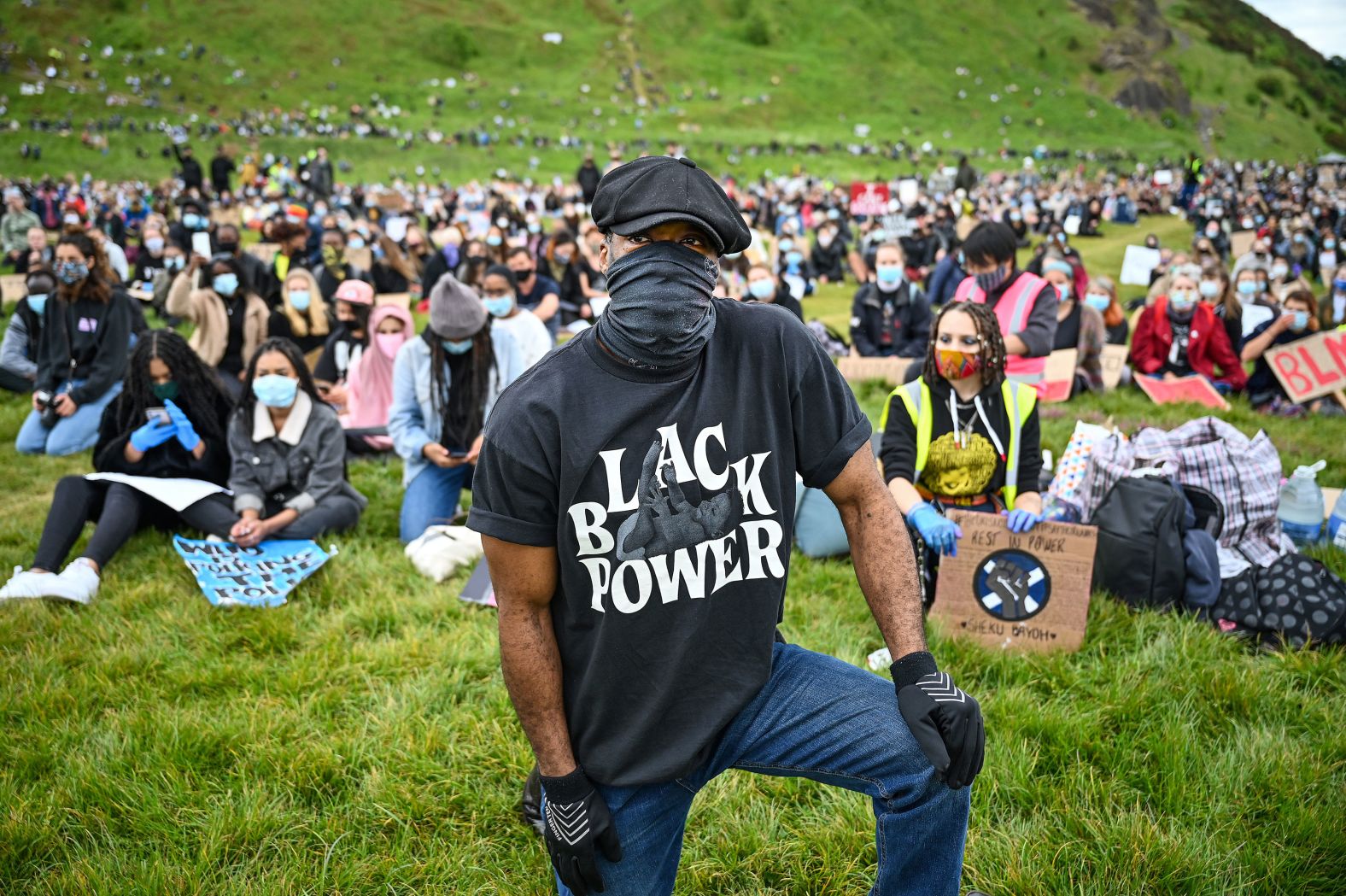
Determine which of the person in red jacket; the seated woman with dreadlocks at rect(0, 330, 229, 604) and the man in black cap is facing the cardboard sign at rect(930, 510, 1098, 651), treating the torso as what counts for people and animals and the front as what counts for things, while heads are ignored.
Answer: the person in red jacket

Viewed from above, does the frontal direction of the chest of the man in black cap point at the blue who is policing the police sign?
no

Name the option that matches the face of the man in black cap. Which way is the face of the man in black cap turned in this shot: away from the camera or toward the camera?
toward the camera

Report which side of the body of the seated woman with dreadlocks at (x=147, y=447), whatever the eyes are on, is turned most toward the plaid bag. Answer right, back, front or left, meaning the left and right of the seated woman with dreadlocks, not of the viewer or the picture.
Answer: left

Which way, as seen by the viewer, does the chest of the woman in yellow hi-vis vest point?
toward the camera

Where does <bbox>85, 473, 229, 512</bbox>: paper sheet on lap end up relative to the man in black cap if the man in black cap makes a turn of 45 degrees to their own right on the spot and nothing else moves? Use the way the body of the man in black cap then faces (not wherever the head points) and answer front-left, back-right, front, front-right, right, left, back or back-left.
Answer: right

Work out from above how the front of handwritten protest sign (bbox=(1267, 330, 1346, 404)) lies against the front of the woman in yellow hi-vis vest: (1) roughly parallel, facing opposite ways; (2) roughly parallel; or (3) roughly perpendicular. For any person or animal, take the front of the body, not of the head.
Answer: roughly parallel

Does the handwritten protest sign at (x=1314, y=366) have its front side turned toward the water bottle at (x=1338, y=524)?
yes

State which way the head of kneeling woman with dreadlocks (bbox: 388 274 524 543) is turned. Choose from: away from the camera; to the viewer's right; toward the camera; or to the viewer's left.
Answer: toward the camera

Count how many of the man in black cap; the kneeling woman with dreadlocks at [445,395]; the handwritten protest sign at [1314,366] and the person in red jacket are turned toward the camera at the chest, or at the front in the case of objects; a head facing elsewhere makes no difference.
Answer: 4

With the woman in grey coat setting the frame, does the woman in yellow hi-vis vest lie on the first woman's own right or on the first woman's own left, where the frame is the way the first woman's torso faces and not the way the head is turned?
on the first woman's own left

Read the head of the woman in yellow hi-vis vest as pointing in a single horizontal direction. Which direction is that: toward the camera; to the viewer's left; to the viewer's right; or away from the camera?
toward the camera

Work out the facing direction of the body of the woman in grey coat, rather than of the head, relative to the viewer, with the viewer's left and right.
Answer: facing the viewer

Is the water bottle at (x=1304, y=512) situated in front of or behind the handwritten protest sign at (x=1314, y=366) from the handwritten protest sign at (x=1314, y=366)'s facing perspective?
in front

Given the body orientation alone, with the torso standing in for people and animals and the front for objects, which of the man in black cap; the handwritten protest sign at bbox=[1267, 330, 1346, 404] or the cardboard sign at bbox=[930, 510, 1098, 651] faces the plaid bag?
the handwritten protest sign

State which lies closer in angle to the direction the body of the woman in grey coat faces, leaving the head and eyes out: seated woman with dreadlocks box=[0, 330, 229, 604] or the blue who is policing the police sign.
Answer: the blue who is policing the police sign

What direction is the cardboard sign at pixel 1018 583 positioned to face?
toward the camera
